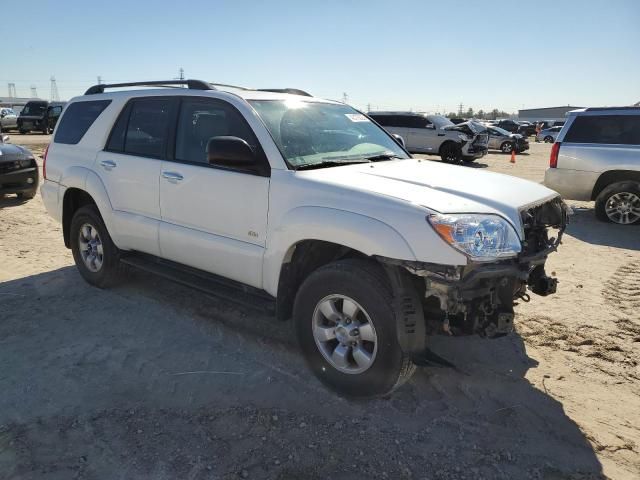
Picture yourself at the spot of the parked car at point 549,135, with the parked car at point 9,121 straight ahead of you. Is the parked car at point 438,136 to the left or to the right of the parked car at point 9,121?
left

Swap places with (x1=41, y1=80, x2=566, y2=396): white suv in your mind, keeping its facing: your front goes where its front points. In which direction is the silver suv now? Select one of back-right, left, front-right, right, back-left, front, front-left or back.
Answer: left

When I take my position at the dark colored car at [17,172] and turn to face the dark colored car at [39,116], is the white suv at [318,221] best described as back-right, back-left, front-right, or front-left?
back-right

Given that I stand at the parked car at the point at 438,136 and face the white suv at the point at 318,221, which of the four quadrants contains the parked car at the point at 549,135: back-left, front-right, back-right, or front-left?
back-left

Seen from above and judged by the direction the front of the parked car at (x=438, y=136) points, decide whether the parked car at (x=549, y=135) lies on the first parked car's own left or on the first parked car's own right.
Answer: on the first parked car's own left

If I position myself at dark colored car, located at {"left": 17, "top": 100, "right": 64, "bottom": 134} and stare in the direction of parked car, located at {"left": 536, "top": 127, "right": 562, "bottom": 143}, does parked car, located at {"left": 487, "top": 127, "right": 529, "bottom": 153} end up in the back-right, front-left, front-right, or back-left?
front-right

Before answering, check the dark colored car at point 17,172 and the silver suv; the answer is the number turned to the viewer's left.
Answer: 0

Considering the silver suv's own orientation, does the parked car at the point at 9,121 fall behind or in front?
behind

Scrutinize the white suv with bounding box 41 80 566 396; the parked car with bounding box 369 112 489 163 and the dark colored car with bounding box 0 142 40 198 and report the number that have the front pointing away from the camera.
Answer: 0

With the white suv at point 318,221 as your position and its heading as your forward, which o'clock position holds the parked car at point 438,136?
The parked car is roughly at 8 o'clock from the white suv.

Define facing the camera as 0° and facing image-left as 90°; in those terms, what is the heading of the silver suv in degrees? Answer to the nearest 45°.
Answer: approximately 270°

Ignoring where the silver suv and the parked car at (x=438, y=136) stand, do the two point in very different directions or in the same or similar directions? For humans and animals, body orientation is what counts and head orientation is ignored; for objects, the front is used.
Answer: same or similar directions

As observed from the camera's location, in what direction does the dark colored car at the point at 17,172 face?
facing the viewer and to the right of the viewer

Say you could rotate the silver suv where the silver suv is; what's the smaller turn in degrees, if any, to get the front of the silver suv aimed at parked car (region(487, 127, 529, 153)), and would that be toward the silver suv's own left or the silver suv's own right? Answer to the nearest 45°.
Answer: approximately 90° to the silver suv's own left
